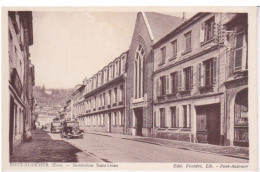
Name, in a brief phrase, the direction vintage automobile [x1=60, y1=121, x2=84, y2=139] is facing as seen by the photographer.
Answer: facing the viewer and to the right of the viewer

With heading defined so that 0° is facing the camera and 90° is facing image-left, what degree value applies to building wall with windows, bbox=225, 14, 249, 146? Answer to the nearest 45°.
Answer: approximately 45°

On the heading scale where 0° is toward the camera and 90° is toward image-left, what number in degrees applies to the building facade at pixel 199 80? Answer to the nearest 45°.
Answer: approximately 45°
